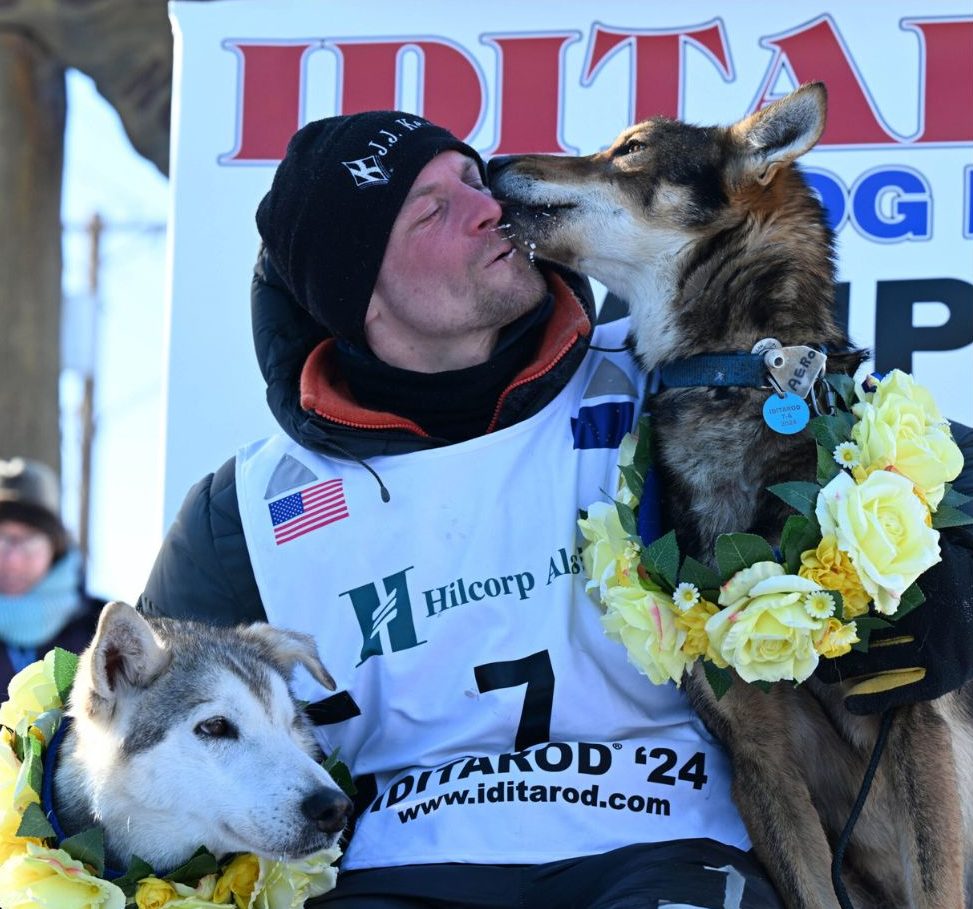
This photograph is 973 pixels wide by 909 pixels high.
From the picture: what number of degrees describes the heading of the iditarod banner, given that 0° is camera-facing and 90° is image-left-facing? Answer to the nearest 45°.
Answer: approximately 0°

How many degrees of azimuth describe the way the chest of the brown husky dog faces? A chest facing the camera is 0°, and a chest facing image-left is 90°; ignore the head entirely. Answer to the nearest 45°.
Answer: approximately 45°

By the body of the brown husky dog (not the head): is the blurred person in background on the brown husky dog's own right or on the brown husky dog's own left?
on the brown husky dog's own right

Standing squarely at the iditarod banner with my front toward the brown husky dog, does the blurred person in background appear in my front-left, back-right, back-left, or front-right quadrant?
back-right

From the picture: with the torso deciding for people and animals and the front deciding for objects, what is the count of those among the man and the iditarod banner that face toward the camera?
2

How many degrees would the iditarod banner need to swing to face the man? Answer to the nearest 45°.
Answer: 0° — it already faces them
